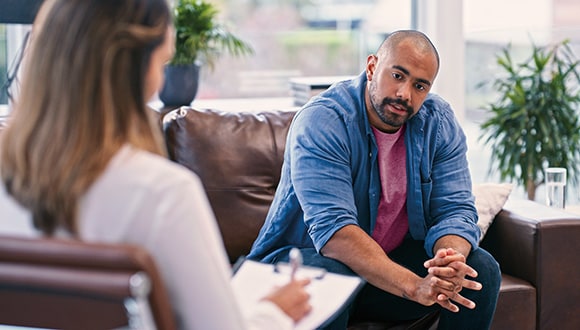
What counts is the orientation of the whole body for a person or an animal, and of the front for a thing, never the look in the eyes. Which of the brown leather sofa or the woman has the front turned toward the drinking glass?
the woman

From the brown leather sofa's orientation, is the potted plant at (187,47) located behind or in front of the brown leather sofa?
behind

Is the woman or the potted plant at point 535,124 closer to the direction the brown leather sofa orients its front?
the woman

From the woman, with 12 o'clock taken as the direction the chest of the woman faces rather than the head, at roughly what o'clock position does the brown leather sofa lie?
The brown leather sofa is roughly at 11 o'clock from the woman.

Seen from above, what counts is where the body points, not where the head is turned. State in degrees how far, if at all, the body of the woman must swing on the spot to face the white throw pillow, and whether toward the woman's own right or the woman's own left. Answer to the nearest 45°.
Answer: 0° — they already face it

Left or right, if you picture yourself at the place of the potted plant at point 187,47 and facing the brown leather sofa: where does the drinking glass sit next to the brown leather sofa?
left

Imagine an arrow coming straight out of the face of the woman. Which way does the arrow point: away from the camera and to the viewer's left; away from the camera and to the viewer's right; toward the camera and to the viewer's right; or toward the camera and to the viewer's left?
away from the camera and to the viewer's right

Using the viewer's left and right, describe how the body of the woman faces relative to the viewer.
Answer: facing away from the viewer and to the right of the viewer

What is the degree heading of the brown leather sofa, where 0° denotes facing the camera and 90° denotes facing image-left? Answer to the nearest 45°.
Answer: approximately 0°

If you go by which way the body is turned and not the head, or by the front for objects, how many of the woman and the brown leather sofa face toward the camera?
1
